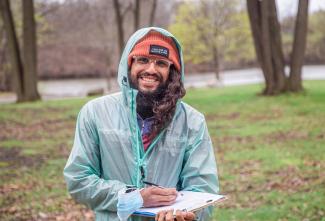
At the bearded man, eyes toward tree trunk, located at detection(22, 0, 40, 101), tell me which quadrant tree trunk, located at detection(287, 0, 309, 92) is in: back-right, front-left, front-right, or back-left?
front-right

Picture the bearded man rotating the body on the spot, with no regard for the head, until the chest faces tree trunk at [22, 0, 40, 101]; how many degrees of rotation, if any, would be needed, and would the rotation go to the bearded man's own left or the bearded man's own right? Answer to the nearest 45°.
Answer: approximately 180°

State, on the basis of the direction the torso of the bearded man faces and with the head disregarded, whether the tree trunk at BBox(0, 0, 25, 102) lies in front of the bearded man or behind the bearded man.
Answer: behind

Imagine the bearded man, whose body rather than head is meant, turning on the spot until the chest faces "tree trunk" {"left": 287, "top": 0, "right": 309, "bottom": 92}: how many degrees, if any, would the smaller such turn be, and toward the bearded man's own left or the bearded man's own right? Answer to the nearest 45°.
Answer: approximately 180°

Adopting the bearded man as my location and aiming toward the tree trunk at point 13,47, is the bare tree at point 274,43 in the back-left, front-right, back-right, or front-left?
front-right

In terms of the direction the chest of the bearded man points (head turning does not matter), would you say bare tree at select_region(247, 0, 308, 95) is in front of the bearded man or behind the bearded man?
behind

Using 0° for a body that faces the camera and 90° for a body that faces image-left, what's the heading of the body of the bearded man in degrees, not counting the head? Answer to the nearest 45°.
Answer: approximately 0°
